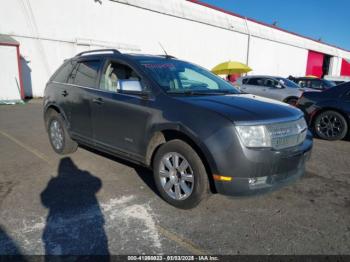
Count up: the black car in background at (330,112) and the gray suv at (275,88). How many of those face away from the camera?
0

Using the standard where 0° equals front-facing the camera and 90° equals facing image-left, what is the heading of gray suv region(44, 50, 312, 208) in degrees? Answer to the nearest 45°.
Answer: approximately 315°

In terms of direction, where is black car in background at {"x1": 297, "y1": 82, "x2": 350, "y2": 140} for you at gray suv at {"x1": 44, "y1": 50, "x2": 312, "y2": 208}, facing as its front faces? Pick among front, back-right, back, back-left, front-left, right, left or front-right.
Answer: left
